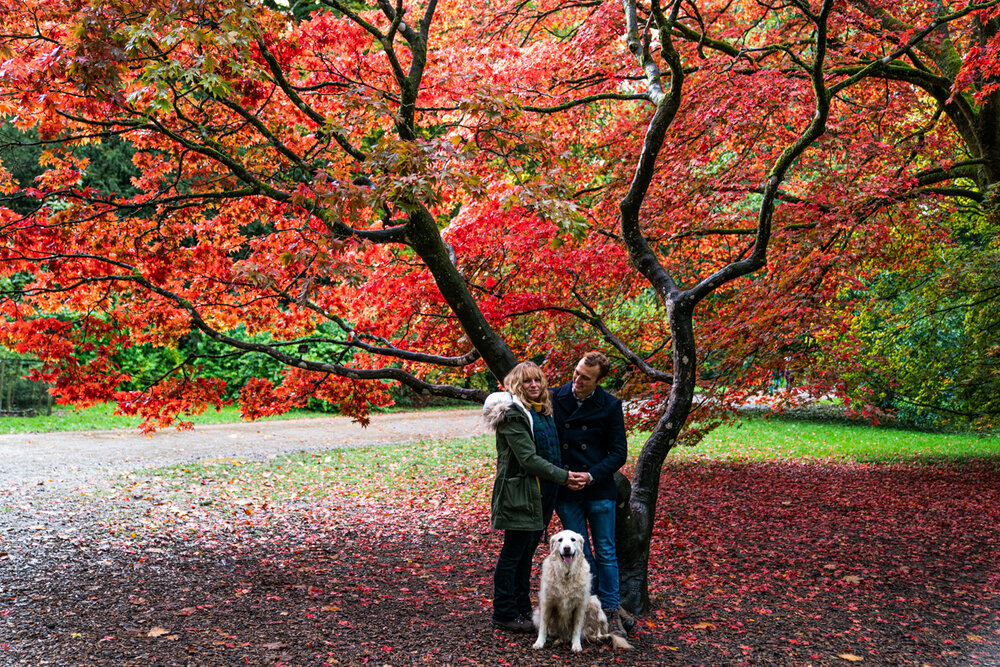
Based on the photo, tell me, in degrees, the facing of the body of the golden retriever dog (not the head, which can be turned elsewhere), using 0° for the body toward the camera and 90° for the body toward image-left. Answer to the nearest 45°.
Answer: approximately 0°

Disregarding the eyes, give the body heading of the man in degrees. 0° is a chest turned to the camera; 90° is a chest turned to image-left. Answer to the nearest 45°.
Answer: approximately 45°
